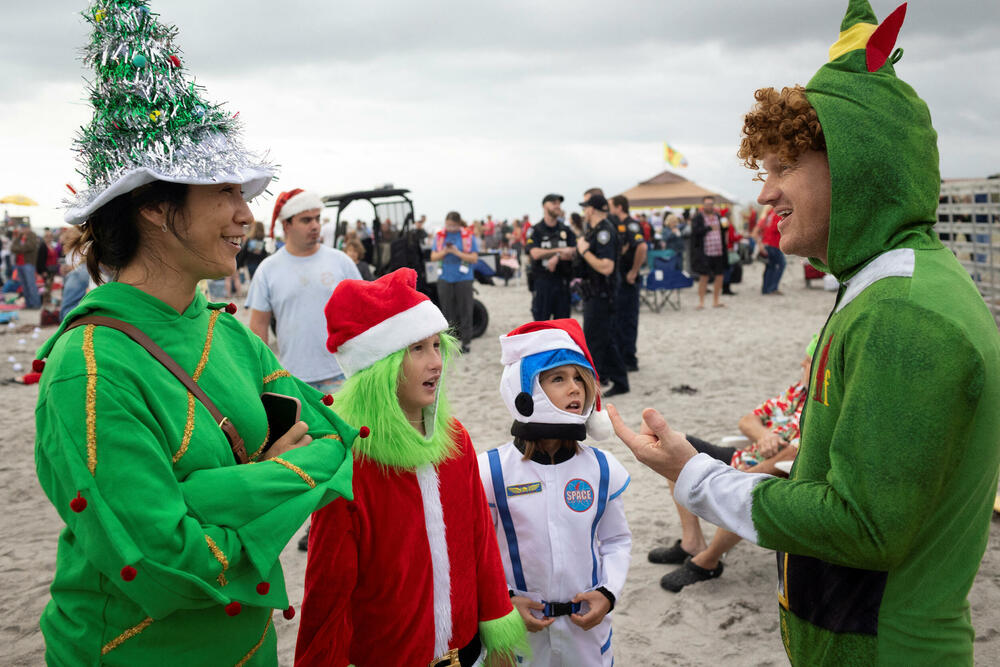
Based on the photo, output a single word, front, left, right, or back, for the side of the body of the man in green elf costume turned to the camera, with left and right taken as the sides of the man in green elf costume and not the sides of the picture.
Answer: left

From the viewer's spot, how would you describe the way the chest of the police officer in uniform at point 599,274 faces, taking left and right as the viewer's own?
facing to the left of the viewer

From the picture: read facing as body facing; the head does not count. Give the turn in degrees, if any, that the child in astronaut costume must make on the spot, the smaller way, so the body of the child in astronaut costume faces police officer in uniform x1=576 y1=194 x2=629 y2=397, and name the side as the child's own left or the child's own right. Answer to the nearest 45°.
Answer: approximately 180°

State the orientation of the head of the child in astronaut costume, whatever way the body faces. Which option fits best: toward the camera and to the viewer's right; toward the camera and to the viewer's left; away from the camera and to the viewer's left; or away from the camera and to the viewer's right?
toward the camera and to the viewer's right

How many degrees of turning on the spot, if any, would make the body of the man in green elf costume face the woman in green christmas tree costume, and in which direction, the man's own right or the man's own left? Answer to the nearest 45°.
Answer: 0° — they already face them

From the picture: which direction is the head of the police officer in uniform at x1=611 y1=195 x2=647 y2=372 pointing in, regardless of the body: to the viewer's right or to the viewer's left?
to the viewer's left

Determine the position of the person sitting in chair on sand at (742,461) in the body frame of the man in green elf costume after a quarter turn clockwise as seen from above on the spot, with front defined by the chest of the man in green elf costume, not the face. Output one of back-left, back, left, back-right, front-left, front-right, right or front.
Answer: front

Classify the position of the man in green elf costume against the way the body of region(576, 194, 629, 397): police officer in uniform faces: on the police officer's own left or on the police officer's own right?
on the police officer's own left

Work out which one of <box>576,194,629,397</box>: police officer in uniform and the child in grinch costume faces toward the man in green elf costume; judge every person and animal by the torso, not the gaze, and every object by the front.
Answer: the child in grinch costume

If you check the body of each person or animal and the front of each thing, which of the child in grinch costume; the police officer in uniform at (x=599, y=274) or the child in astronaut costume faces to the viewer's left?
the police officer in uniform

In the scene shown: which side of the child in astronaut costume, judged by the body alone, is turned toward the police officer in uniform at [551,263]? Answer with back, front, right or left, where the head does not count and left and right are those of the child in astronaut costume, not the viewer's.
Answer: back
